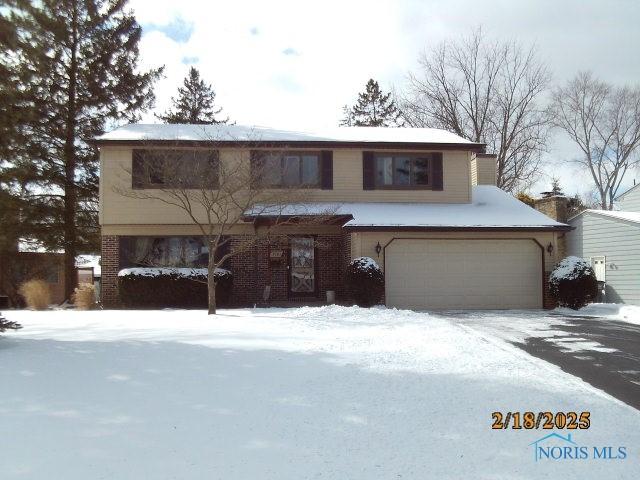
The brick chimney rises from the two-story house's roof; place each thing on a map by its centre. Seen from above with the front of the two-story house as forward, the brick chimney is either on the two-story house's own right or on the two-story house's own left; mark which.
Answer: on the two-story house's own left

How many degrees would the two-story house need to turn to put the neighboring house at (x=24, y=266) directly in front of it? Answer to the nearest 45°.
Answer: approximately 135° to its right

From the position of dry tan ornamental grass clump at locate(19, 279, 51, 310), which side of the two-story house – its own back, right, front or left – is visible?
right

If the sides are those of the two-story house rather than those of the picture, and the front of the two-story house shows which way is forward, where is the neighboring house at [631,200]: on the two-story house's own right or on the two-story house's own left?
on the two-story house's own left

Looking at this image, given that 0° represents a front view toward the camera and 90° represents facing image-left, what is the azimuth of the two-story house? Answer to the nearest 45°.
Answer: approximately 0°

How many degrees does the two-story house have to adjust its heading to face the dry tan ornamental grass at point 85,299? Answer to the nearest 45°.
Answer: approximately 90° to its right

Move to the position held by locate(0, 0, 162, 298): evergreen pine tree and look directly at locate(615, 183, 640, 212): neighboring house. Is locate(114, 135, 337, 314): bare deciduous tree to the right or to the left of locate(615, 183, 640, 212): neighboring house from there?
right

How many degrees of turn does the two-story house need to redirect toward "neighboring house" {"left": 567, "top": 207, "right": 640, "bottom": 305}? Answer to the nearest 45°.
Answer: approximately 90° to its left

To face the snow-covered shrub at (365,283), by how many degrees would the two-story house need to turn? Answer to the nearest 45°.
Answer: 0° — it already faces it
